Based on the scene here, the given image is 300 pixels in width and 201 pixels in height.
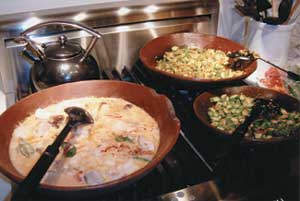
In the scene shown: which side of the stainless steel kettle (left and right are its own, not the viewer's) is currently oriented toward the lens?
left

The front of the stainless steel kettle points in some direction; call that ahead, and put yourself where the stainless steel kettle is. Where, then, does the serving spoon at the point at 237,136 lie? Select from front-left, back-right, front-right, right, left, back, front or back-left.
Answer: back-left

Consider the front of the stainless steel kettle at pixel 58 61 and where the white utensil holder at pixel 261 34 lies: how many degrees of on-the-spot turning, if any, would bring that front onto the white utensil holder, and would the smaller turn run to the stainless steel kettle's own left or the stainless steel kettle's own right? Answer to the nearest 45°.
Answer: approximately 180°
